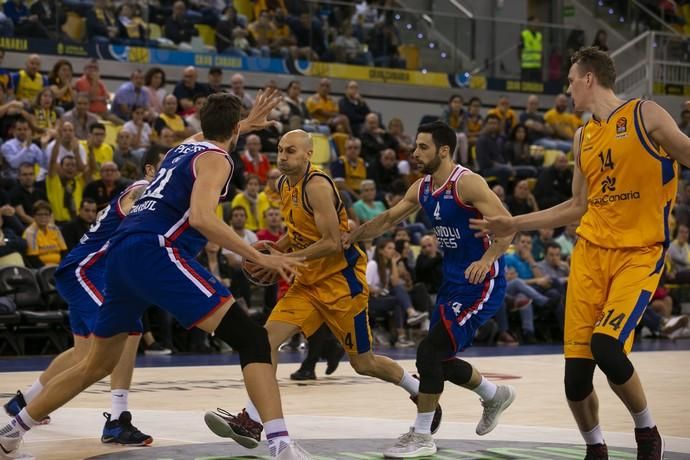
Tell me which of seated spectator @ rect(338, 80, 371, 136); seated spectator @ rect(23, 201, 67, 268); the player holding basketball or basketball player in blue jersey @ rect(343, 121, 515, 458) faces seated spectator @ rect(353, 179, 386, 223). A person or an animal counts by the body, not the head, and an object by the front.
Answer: seated spectator @ rect(338, 80, 371, 136)

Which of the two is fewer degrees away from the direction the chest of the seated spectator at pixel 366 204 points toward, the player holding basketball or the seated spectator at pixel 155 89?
the player holding basketball

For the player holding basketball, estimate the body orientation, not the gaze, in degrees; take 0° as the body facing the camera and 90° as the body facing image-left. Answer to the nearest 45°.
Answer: approximately 45°

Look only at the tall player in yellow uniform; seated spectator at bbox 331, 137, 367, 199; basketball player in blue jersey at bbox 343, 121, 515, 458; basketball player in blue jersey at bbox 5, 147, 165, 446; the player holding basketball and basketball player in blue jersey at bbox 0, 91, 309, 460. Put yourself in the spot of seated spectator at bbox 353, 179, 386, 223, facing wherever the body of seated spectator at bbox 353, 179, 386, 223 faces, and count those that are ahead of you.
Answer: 5

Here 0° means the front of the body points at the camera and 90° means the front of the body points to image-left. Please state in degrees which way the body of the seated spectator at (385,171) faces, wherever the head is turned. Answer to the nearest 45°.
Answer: approximately 0°

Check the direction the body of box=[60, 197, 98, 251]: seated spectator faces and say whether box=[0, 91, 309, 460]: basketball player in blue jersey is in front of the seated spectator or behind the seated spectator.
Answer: in front

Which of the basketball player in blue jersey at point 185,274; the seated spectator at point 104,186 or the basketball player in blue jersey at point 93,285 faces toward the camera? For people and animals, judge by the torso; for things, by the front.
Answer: the seated spectator

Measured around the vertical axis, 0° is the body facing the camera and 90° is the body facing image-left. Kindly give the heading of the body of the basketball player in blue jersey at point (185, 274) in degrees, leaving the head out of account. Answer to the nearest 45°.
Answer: approximately 225°

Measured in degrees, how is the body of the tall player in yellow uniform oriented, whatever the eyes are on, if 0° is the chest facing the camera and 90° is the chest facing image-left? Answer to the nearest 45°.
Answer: approximately 45°

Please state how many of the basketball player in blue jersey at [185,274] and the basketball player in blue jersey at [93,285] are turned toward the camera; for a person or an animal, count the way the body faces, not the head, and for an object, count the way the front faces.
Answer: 0

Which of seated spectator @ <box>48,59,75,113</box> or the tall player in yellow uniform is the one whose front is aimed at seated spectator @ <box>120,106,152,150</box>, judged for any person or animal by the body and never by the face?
seated spectator @ <box>48,59,75,113</box>
